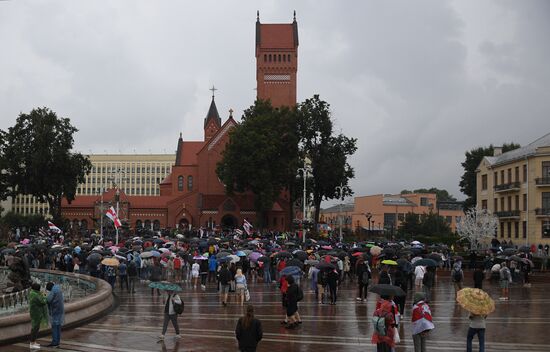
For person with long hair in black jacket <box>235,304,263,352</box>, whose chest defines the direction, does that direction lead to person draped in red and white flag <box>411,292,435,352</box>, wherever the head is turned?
no

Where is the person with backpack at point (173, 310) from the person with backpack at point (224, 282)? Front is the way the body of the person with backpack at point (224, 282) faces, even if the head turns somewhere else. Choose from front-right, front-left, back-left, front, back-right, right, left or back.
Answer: back

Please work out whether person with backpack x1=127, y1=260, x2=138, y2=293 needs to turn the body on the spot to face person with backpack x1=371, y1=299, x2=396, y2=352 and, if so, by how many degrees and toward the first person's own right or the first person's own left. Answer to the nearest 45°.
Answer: approximately 180°

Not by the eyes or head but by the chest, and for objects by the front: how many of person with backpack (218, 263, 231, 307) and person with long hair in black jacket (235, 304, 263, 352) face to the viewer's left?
0

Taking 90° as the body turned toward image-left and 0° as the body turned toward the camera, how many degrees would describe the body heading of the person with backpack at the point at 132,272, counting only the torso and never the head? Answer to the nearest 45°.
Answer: approximately 180°

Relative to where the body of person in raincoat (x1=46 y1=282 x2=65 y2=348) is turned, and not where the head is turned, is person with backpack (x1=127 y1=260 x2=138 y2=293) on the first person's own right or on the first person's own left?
on the first person's own right

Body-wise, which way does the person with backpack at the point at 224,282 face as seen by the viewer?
away from the camera

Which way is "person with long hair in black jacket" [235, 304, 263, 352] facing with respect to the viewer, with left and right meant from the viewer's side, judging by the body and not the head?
facing away from the viewer

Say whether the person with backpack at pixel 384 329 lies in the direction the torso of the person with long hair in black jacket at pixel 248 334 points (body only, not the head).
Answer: no

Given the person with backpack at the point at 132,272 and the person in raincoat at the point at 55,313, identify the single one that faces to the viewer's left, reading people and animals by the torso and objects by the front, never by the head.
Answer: the person in raincoat

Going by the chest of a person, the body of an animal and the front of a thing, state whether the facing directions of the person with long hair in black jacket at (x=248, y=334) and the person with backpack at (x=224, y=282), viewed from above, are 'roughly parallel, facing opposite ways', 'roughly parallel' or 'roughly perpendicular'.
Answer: roughly parallel

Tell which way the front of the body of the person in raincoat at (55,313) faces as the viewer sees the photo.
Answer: to the viewer's left

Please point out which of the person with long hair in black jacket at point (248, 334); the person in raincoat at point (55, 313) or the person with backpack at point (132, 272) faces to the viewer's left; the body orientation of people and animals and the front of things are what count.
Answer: the person in raincoat

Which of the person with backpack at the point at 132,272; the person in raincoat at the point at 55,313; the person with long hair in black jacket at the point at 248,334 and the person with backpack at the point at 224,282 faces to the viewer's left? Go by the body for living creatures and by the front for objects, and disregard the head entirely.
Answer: the person in raincoat

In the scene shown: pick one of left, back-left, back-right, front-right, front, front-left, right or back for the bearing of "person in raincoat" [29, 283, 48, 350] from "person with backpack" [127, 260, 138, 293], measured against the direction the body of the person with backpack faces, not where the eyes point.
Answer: back
